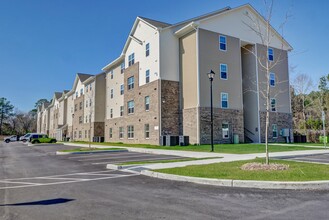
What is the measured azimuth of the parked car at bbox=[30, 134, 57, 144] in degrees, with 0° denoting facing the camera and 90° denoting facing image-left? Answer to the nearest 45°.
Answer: approximately 270°

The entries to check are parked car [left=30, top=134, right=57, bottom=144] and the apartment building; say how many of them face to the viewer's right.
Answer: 1

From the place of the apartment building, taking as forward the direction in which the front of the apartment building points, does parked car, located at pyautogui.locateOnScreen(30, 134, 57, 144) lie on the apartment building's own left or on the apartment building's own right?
on the apartment building's own right

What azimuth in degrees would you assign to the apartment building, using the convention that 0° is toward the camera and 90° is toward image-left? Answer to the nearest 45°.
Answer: approximately 45°

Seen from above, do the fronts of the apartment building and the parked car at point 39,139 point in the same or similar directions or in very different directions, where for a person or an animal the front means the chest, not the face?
very different directions

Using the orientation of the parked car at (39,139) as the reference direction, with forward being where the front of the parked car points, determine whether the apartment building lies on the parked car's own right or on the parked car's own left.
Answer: on the parked car's own right
